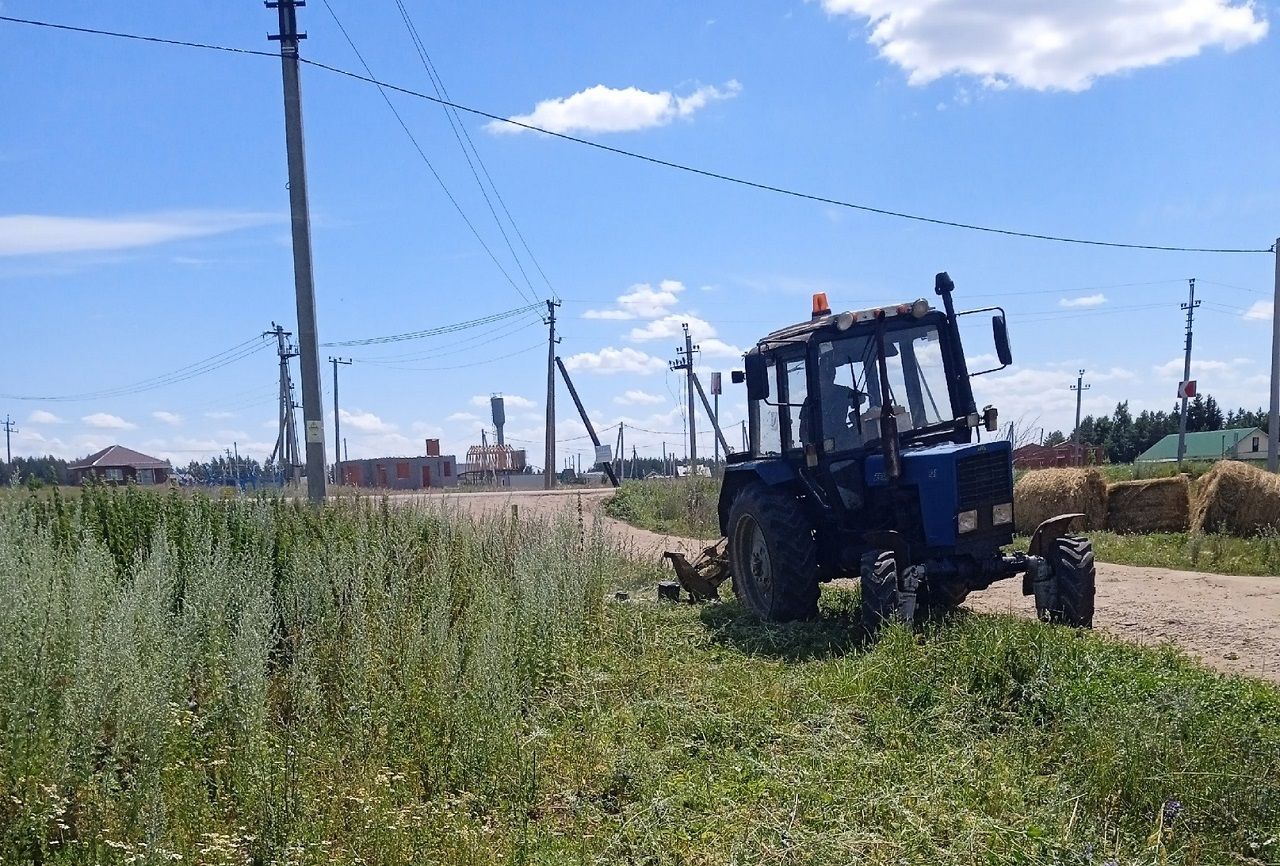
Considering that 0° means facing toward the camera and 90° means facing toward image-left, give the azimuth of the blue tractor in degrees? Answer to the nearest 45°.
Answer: approximately 315°

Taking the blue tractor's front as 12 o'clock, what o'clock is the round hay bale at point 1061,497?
The round hay bale is roughly at 8 o'clock from the blue tractor.

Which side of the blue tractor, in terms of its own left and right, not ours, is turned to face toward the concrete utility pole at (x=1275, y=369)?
left

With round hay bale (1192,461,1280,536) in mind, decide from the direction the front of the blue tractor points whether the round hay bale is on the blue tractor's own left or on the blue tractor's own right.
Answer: on the blue tractor's own left

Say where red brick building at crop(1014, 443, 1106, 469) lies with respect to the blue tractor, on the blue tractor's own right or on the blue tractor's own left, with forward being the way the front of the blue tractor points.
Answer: on the blue tractor's own left

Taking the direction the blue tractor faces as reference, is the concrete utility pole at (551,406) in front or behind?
behind
